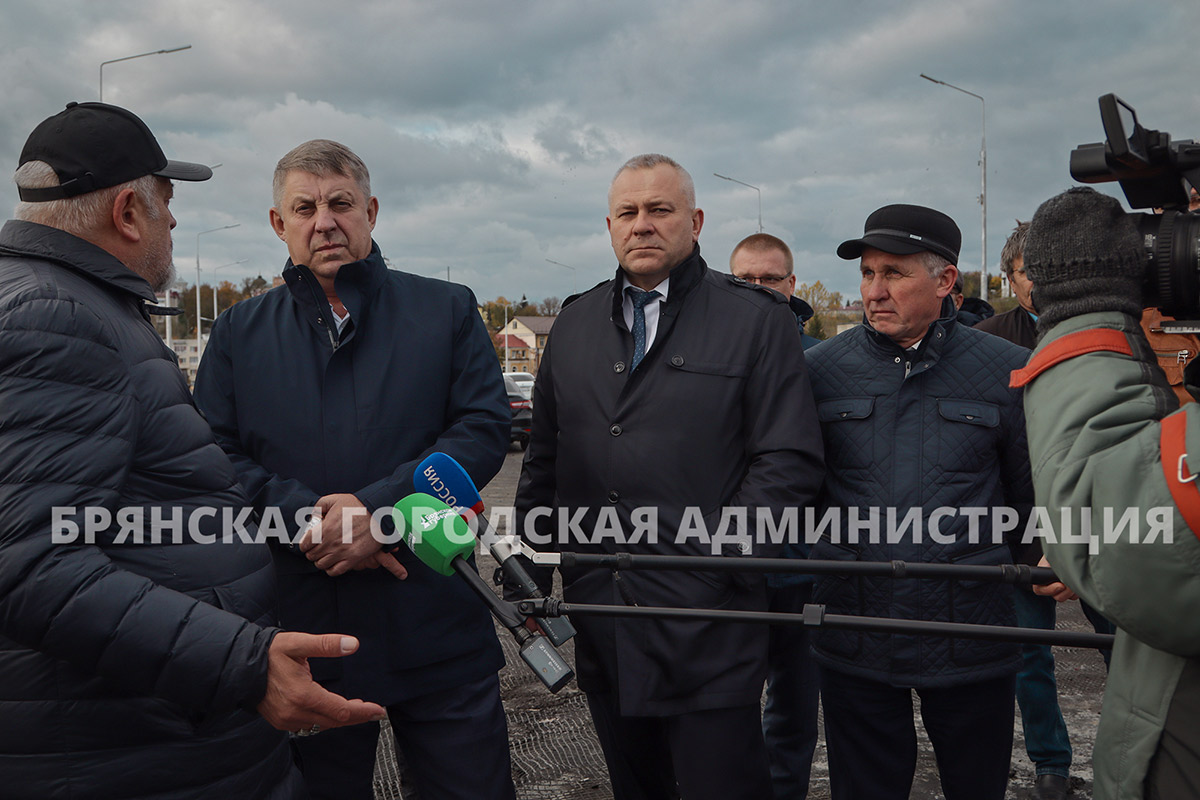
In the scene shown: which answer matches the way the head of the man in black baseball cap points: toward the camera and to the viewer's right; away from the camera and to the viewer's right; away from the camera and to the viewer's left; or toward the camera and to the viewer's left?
away from the camera and to the viewer's right

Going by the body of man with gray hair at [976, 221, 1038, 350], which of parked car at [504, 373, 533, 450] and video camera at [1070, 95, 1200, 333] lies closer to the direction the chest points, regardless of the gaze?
the video camera

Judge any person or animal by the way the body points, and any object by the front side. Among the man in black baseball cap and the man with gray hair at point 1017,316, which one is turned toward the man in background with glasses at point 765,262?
the man in black baseball cap

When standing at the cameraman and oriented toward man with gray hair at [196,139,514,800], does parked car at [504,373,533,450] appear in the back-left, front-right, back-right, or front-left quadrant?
front-right

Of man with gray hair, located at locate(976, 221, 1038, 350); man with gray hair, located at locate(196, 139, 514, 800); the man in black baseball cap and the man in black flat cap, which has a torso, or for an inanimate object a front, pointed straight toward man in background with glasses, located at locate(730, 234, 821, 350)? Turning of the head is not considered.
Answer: the man in black baseball cap

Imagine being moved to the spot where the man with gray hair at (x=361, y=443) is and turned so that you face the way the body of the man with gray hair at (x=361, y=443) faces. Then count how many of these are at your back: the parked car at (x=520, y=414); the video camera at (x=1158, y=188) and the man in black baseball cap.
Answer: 1

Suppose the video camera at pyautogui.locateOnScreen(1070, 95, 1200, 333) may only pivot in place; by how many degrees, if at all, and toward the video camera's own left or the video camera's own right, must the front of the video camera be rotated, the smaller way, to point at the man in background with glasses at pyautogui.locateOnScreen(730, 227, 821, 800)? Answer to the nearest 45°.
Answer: approximately 45° to the video camera's own right

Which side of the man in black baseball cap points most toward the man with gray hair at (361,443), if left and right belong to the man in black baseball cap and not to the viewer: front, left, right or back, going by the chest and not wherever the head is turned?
front

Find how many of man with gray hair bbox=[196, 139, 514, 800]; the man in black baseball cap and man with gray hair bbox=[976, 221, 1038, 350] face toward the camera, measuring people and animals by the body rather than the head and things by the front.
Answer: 2

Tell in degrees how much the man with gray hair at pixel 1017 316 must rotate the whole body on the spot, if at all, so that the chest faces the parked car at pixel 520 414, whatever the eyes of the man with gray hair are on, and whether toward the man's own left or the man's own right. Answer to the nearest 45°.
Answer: approximately 135° to the man's own right

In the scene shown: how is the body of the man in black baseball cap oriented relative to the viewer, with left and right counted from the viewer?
facing away from the viewer and to the right of the viewer

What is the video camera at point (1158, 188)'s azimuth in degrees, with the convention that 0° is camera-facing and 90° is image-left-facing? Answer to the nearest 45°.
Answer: approximately 90°

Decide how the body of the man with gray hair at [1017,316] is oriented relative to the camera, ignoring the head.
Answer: toward the camera

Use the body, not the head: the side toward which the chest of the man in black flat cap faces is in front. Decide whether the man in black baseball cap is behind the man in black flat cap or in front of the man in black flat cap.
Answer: in front

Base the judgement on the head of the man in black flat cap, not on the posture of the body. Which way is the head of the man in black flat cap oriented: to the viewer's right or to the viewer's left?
to the viewer's left

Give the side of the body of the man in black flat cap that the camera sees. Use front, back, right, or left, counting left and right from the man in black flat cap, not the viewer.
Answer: front
